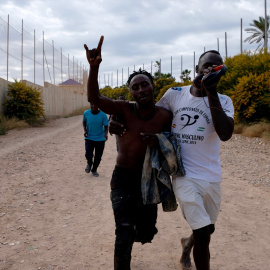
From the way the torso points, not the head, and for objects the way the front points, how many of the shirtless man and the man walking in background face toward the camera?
2

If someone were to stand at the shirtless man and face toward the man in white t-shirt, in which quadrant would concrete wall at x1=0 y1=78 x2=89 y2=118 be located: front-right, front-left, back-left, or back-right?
back-left

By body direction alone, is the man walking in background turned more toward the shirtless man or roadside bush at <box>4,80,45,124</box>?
the shirtless man

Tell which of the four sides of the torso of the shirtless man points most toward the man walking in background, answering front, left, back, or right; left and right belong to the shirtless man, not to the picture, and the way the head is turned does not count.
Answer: back

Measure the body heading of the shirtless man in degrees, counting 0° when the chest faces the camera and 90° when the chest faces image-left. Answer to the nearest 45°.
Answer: approximately 0°

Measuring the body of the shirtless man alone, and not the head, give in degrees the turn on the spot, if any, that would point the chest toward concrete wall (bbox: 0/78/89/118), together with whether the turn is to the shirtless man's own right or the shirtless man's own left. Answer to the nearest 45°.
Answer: approximately 180°

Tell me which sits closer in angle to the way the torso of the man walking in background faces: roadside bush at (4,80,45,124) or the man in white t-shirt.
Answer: the man in white t-shirt

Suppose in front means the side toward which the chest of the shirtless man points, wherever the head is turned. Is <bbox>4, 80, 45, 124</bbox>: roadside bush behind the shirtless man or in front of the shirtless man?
behind
